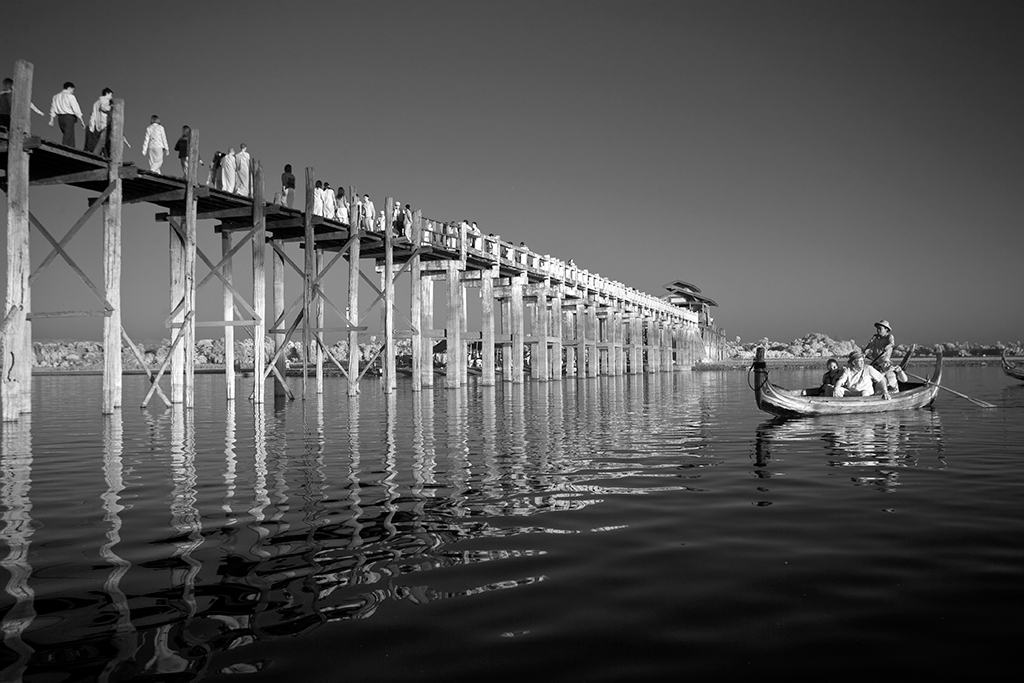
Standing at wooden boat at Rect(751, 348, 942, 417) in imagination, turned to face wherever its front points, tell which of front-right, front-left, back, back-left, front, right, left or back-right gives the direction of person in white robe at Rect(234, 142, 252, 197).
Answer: front

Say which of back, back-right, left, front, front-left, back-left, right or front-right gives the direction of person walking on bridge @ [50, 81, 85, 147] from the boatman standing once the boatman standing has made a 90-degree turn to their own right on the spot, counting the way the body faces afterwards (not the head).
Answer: left

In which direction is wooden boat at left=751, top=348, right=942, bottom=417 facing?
to the viewer's left

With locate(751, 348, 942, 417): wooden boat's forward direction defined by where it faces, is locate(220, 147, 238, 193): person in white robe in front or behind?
in front

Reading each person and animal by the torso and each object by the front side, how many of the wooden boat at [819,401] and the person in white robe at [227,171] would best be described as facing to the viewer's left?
1

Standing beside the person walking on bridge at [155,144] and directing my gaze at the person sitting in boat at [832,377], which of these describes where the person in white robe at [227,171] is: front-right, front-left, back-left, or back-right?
front-left

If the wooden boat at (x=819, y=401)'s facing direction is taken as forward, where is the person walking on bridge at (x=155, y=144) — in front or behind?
in front
